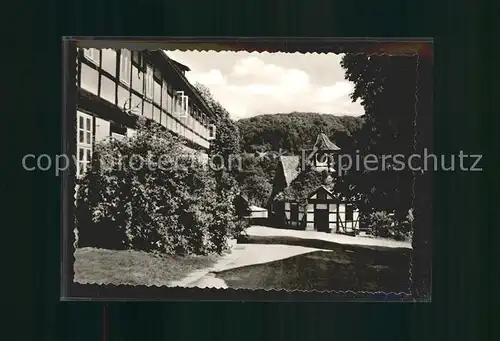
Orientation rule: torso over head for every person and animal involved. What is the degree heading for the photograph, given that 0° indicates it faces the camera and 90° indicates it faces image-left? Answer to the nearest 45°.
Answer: approximately 0°
